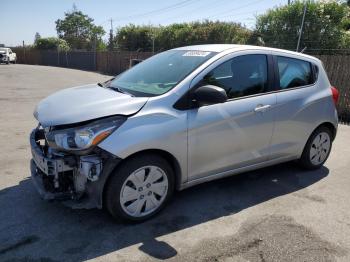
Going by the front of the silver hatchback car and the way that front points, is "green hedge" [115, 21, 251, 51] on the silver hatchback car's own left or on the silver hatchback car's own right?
on the silver hatchback car's own right

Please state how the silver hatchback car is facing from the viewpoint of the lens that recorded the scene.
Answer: facing the viewer and to the left of the viewer

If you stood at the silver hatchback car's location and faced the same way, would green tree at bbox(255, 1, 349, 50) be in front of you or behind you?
behind
